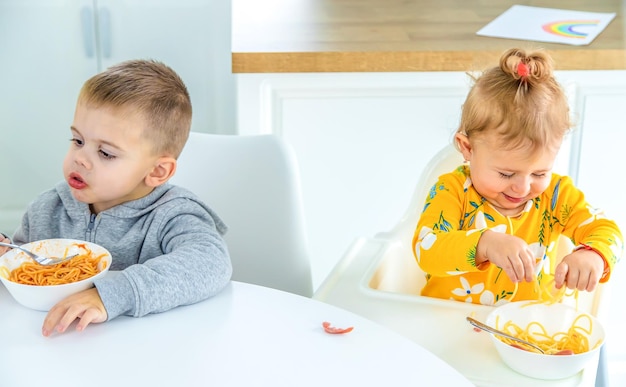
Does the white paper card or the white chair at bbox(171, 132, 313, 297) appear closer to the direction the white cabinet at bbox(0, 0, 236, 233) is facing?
the white chair

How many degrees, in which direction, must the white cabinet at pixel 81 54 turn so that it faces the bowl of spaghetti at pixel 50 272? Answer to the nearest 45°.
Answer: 0° — it already faces it

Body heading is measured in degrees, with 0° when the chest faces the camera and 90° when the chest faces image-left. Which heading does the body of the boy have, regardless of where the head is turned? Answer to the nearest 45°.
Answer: approximately 45°

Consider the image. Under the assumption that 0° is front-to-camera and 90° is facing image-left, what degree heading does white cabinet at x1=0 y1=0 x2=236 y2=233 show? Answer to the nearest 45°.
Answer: approximately 0°

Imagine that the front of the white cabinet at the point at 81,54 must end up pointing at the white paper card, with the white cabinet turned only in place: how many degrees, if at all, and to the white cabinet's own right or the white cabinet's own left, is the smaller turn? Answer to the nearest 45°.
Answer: approximately 45° to the white cabinet's own left

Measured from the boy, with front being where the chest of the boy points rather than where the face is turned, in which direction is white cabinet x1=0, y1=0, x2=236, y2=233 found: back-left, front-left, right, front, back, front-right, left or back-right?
back-right
